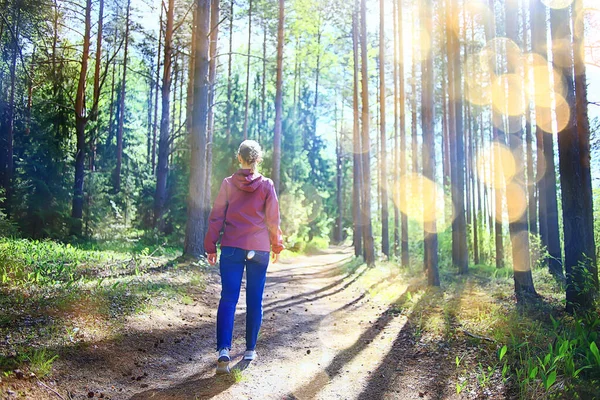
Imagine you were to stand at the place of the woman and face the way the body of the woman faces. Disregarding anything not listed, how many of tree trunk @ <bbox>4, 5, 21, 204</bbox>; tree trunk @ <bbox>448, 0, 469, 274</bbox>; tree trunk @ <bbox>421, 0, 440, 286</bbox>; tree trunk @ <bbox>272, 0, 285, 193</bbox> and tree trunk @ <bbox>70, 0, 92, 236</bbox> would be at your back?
0

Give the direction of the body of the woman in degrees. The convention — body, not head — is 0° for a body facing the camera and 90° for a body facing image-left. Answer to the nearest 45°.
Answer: approximately 180°

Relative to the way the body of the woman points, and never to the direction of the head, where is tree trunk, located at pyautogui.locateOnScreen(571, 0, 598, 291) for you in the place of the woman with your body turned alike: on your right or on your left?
on your right

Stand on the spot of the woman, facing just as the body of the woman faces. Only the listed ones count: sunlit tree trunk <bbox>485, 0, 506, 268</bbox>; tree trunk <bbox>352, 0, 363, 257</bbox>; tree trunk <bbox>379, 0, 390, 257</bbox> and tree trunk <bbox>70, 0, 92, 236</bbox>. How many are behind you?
0

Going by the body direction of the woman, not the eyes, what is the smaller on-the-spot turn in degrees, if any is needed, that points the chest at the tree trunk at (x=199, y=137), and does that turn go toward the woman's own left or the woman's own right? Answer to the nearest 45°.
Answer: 0° — they already face it

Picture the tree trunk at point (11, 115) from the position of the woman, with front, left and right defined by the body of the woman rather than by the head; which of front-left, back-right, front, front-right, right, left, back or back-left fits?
front-left

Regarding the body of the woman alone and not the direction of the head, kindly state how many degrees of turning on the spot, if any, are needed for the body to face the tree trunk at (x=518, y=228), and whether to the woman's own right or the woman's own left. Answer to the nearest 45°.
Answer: approximately 45° to the woman's own right

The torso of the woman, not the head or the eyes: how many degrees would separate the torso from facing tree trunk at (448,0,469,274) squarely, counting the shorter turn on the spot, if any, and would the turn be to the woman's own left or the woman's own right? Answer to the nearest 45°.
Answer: approximately 45° to the woman's own right

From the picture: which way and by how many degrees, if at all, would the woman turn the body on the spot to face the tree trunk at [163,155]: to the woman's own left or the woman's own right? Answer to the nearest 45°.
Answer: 0° — they already face it

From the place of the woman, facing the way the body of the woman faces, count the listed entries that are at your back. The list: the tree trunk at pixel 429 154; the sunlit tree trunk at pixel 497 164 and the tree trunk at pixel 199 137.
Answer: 0

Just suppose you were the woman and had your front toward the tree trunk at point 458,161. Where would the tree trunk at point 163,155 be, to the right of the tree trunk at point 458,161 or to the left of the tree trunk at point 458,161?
left

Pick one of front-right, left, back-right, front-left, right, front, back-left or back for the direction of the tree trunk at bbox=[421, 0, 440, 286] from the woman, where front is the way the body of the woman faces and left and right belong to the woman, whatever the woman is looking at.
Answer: front-right

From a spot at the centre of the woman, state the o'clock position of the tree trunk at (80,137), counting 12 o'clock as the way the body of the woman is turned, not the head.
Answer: The tree trunk is roughly at 11 o'clock from the woman.

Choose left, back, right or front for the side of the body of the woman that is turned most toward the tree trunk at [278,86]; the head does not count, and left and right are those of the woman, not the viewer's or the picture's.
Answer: front

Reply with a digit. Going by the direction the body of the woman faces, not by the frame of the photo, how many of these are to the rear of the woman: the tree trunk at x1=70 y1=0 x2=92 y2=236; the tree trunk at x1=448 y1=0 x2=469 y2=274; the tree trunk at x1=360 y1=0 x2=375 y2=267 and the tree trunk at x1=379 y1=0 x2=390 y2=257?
0

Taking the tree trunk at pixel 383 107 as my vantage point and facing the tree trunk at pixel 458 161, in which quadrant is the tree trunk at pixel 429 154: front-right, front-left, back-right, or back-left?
front-right
